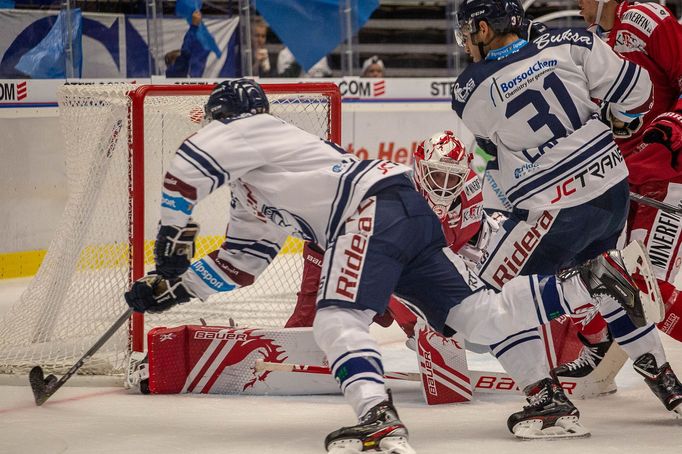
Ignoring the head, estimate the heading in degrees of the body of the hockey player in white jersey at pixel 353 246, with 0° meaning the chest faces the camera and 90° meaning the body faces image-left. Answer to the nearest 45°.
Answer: approximately 90°

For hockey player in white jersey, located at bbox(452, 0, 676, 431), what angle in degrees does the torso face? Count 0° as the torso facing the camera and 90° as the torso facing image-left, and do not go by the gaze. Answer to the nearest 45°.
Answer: approximately 135°

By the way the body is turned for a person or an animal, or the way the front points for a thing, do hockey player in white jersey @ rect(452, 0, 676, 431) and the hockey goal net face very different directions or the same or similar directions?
very different directions

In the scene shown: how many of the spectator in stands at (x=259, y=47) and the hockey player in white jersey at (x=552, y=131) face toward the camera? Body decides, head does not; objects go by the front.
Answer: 1

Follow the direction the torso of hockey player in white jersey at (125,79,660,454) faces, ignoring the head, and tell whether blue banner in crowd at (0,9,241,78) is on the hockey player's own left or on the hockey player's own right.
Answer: on the hockey player's own right

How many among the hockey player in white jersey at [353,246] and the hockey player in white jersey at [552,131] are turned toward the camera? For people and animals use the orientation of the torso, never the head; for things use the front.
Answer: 0

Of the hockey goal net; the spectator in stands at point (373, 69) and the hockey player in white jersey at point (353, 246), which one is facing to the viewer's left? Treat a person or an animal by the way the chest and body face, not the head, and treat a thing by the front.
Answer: the hockey player in white jersey

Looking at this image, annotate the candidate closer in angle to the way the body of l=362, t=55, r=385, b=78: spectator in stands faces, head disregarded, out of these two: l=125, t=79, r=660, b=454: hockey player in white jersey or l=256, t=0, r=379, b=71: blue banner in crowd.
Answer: the hockey player in white jersey

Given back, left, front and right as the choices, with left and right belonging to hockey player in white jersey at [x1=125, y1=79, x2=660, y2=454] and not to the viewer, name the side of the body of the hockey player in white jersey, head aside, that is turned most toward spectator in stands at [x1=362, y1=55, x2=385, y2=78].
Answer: right

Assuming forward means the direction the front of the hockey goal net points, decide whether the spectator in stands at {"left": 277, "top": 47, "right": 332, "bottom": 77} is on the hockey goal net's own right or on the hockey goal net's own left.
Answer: on the hockey goal net's own left

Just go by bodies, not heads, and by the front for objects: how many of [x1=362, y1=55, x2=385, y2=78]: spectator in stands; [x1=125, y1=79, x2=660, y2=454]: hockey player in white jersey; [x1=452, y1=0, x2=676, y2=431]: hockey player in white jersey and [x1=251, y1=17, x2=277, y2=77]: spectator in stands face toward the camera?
2

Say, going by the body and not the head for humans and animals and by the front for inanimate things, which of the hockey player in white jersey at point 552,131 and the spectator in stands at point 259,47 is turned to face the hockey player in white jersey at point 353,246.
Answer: the spectator in stands

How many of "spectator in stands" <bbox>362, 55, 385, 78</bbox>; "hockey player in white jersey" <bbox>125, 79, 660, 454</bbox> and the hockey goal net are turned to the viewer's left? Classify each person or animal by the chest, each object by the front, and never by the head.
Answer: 1
